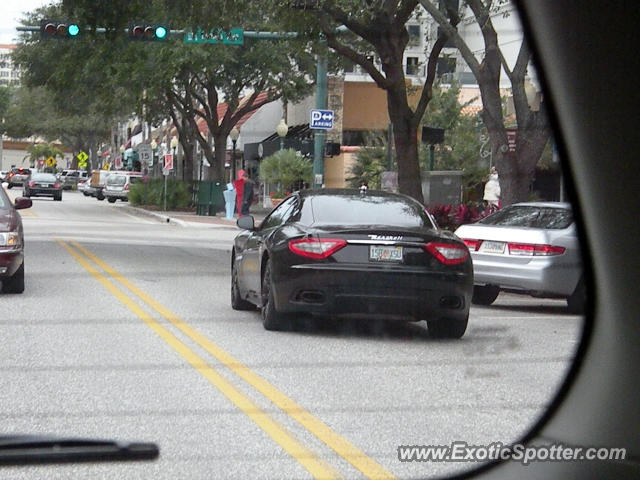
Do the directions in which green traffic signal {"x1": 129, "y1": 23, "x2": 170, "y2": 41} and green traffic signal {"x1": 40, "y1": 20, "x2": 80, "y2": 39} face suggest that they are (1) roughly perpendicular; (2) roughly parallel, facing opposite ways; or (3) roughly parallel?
roughly parallel

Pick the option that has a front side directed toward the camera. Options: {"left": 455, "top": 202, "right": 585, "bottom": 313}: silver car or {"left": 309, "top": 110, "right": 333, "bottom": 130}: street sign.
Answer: the street sign

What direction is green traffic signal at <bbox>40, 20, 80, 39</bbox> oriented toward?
toward the camera

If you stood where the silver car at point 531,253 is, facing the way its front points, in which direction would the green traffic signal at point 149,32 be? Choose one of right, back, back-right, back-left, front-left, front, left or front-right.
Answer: left

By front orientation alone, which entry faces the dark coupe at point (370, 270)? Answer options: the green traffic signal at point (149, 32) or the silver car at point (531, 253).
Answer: the green traffic signal

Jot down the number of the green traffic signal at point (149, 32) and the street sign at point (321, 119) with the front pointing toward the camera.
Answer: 2

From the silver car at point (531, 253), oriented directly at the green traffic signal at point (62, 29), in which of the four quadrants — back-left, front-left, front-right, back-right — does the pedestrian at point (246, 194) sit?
front-right

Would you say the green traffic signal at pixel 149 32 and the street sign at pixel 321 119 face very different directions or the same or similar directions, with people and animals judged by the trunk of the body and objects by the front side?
same or similar directions

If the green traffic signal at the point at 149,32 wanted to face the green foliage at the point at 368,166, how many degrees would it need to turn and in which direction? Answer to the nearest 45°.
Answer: approximately 135° to its left

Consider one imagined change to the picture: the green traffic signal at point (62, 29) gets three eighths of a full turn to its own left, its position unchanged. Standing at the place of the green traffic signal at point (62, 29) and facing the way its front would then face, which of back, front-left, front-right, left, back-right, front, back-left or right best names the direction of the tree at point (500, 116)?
right

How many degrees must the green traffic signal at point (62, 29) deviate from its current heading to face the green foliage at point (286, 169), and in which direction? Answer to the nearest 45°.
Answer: approximately 135° to its left

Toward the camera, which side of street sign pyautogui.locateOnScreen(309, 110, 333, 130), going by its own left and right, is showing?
front

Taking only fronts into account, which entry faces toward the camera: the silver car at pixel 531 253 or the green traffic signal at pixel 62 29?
the green traffic signal

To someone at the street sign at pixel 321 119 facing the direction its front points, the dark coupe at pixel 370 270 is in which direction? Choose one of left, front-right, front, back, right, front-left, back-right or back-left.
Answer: front

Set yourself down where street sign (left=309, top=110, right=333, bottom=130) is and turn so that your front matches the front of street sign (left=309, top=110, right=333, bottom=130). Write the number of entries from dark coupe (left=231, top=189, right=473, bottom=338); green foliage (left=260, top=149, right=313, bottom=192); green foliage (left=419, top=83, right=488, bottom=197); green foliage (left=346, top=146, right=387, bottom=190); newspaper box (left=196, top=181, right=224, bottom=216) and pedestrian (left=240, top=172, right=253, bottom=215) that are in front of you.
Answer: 1

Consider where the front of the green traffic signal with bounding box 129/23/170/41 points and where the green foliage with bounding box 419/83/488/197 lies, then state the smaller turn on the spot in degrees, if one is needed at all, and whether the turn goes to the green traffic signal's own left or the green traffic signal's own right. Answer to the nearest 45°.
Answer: approximately 135° to the green traffic signal's own left
